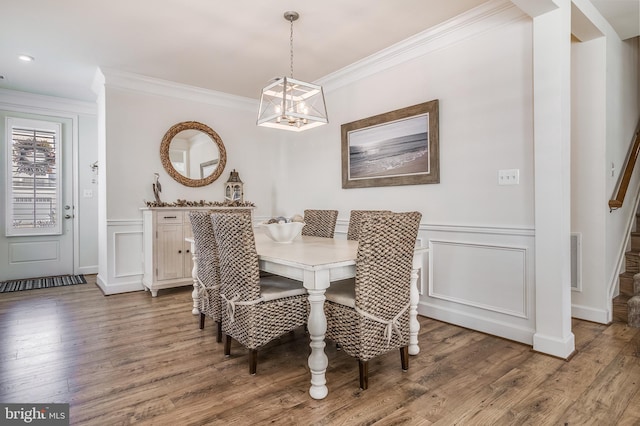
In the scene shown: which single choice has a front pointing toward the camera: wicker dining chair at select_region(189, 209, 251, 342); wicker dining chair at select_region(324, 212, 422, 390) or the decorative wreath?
the decorative wreath

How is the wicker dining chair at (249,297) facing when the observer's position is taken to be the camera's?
facing away from the viewer and to the right of the viewer

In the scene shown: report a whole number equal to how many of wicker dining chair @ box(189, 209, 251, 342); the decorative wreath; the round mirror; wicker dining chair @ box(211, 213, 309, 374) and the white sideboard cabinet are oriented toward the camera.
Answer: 3

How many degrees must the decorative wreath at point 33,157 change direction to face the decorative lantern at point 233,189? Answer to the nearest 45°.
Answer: approximately 45° to its left

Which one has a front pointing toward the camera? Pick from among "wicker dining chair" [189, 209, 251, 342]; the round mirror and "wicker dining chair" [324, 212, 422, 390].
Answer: the round mirror

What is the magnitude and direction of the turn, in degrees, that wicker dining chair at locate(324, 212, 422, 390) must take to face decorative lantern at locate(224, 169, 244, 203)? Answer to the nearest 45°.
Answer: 0° — it already faces it

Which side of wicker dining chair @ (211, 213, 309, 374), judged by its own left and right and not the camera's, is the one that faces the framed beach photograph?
front

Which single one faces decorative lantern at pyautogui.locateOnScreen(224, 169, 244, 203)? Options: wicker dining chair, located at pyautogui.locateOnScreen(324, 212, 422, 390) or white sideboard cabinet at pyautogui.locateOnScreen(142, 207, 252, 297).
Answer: the wicker dining chair

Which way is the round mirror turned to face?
toward the camera

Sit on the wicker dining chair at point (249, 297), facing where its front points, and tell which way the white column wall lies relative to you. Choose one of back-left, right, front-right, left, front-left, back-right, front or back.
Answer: front-right

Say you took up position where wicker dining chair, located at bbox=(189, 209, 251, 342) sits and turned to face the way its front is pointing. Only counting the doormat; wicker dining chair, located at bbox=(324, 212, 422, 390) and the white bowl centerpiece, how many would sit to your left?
1

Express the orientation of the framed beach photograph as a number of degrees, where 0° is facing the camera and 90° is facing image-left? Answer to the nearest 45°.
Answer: approximately 45°

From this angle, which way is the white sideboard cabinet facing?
toward the camera

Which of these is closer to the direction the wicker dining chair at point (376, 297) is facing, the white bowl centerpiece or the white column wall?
the white bowl centerpiece
